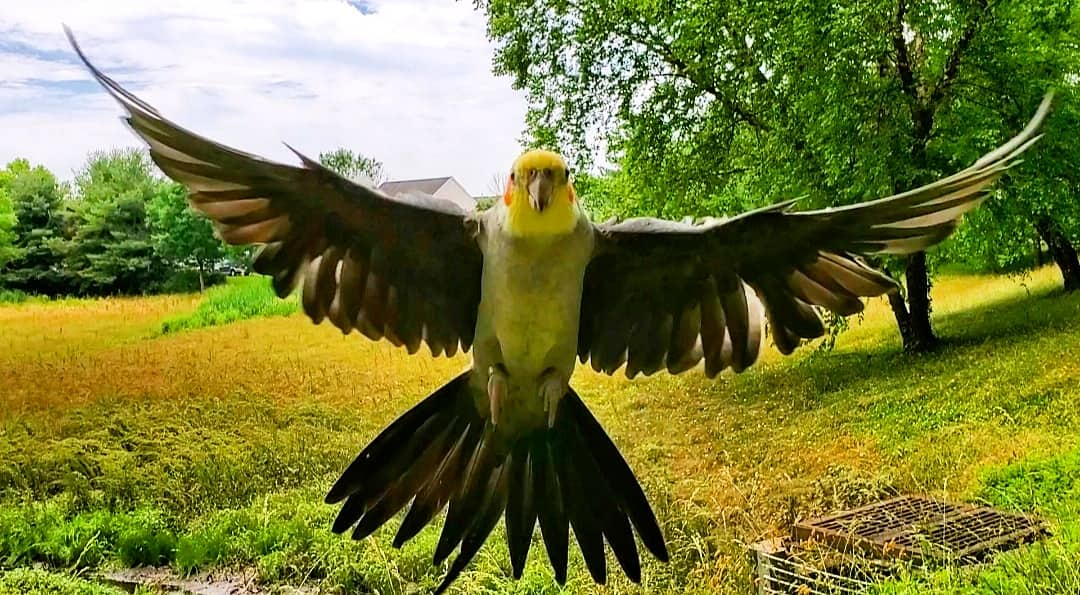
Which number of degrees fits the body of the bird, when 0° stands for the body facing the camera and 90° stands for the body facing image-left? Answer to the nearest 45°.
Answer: approximately 0°

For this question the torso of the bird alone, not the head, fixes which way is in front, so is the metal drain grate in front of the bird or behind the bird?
behind

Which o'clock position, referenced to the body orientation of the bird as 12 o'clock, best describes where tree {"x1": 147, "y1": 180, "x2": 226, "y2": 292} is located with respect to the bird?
The tree is roughly at 5 o'clock from the bird.

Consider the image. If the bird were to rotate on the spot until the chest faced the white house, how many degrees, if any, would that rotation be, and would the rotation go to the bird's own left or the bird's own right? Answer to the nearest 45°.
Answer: approximately 180°

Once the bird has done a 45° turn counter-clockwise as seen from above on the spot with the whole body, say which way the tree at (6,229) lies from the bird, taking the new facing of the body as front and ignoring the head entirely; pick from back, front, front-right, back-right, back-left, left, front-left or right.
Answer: back

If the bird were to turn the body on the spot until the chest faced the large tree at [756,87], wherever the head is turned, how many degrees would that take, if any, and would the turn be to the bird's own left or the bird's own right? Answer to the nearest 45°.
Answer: approximately 180°

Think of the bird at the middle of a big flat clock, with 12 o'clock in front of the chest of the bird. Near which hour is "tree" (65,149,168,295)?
The tree is roughly at 5 o'clock from the bird.

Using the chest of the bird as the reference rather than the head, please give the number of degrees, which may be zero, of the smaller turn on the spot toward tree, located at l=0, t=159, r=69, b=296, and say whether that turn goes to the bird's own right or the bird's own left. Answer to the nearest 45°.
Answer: approximately 135° to the bird's own right

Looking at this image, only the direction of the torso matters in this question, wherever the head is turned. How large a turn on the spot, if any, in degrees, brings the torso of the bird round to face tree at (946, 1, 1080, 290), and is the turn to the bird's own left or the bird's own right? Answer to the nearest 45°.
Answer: approximately 135° to the bird's own left
